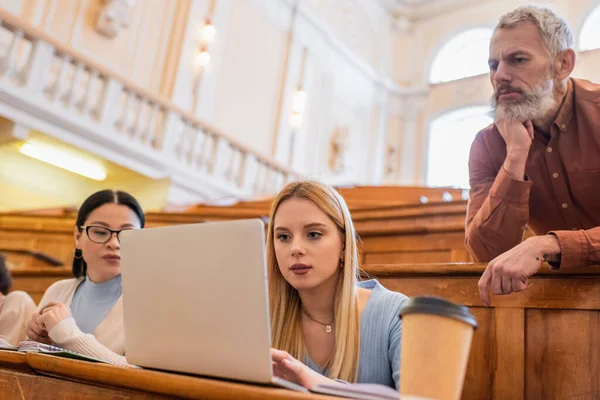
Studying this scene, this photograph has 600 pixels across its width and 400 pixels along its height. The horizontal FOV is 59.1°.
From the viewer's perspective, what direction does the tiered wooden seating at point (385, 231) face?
toward the camera

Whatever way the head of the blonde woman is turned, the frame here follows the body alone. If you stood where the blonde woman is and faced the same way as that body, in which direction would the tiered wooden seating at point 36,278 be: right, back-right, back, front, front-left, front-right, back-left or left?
right

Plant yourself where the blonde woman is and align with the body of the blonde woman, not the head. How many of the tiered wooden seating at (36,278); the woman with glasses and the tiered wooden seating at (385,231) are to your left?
0

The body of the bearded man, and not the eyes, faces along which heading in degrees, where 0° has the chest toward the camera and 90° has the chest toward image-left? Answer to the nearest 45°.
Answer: approximately 45°

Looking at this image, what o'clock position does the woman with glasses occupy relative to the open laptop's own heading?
The woman with glasses is roughly at 10 o'clock from the open laptop.

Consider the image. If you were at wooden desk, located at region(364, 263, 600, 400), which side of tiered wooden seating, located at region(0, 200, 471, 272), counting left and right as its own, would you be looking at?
front

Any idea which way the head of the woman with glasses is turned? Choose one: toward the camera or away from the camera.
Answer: toward the camera

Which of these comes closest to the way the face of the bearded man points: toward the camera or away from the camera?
toward the camera

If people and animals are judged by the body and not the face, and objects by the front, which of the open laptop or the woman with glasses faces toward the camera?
the woman with glasses
